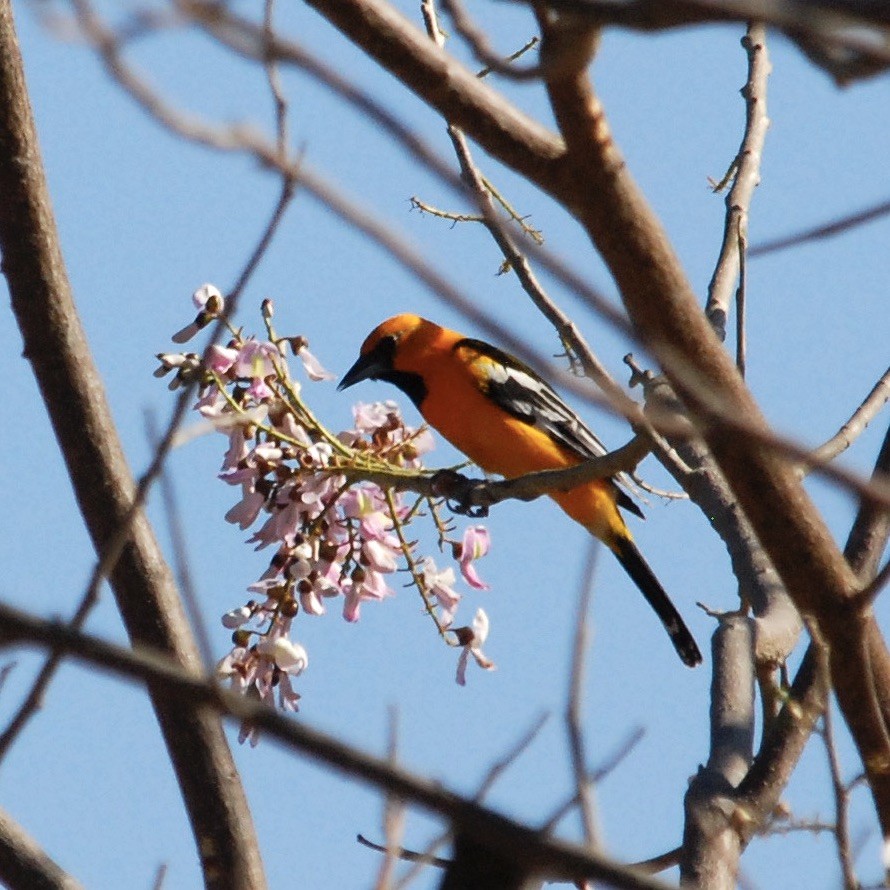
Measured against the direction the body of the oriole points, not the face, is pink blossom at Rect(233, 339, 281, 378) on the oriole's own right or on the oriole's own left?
on the oriole's own left

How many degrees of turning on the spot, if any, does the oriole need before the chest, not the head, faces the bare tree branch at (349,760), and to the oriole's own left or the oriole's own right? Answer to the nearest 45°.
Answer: approximately 90° to the oriole's own left

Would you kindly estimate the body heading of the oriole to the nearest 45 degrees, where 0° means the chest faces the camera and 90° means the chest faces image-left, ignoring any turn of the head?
approximately 90°
